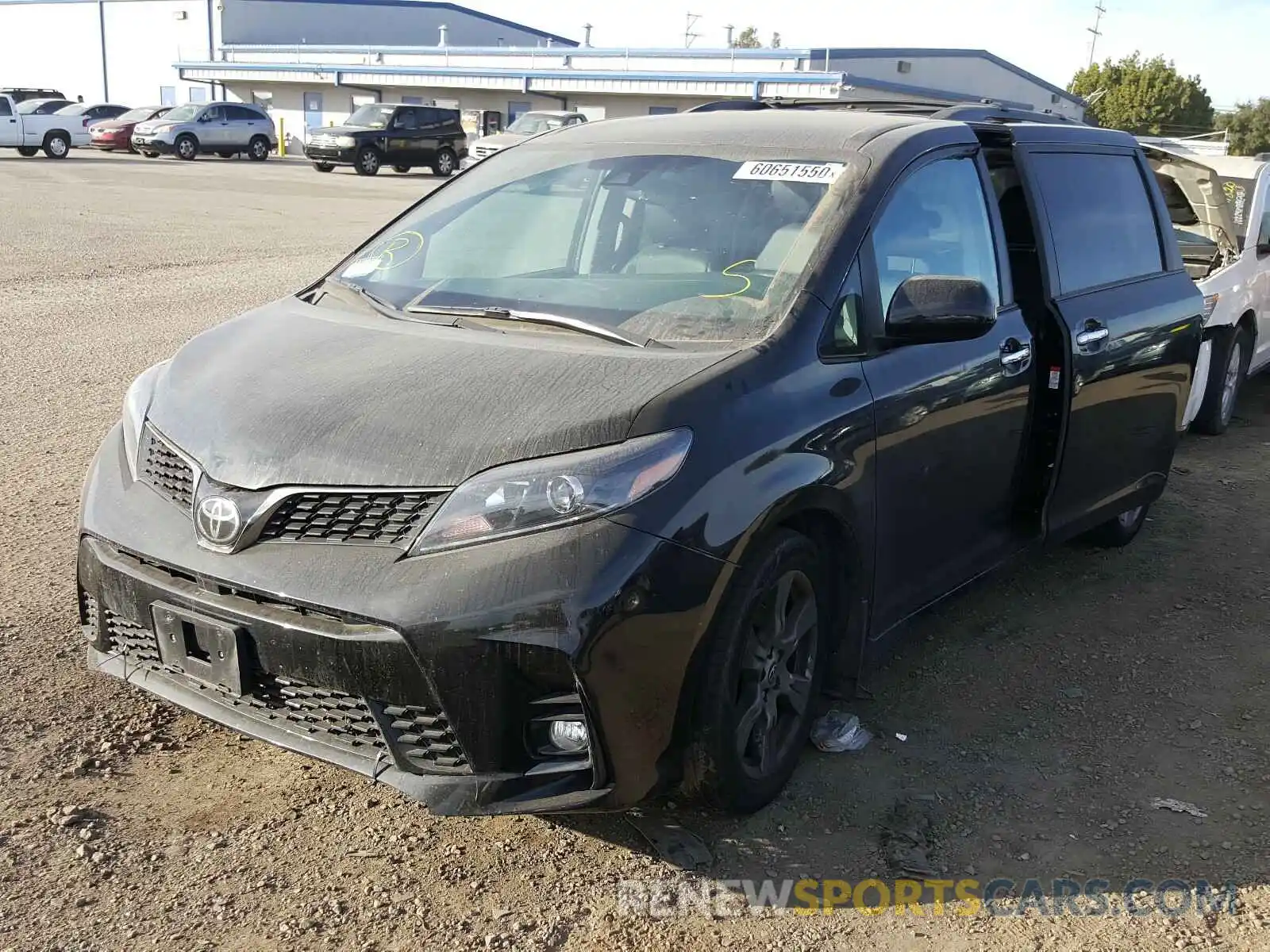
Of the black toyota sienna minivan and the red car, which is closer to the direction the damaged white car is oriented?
the black toyota sienna minivan

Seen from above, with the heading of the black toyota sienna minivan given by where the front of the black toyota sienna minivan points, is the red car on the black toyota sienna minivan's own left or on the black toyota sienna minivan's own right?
on the black toyota sienna minivan's own right

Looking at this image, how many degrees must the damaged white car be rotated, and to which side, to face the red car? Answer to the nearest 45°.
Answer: approximately 90° to its right

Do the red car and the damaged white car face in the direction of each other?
no

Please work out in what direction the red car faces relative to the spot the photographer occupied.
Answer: facing the viewer and to the left of the viewer

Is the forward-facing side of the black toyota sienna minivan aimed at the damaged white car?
no

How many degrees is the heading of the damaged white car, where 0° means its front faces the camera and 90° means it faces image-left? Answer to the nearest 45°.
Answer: approximately 45°

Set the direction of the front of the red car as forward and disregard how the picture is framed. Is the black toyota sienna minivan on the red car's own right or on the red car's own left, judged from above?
on the red car's own left

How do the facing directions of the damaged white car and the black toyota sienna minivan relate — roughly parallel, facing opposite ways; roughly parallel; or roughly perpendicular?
roughly parallel

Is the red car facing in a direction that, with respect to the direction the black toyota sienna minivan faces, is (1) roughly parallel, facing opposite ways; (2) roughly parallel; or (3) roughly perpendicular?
roughly parallel
